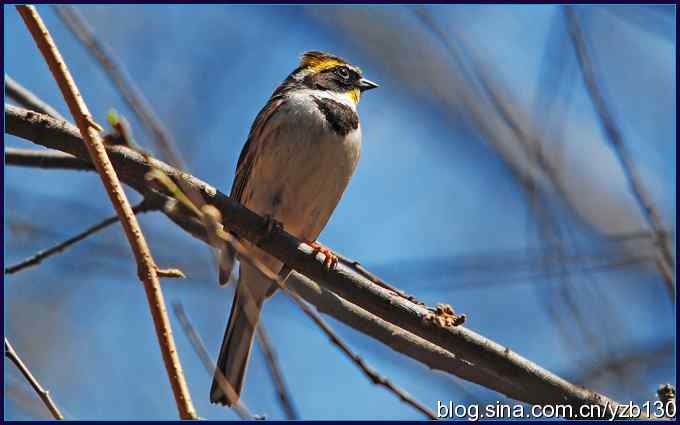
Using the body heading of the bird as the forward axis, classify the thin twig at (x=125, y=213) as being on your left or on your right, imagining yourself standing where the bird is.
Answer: on your right

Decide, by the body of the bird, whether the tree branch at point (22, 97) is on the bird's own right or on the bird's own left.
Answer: on the bird's own right

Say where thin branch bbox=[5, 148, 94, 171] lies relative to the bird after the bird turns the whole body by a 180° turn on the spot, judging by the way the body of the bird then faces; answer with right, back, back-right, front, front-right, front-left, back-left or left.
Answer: front-left
